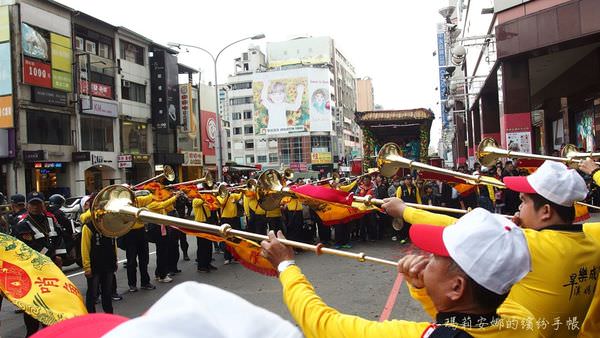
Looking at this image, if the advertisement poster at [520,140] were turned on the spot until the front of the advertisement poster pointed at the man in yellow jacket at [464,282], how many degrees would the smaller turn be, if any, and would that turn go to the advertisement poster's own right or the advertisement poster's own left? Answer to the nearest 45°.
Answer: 0° — it already faces them

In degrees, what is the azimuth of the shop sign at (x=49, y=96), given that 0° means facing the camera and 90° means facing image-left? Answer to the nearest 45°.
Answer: approximately 315°

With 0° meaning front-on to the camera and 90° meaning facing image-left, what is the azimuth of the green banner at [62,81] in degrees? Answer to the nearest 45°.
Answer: approximately 315°

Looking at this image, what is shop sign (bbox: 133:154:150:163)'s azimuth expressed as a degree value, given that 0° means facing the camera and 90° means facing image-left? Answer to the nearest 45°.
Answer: approximately 0°

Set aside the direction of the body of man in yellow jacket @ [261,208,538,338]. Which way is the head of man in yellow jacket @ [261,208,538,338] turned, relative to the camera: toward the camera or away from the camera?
away from the camera
